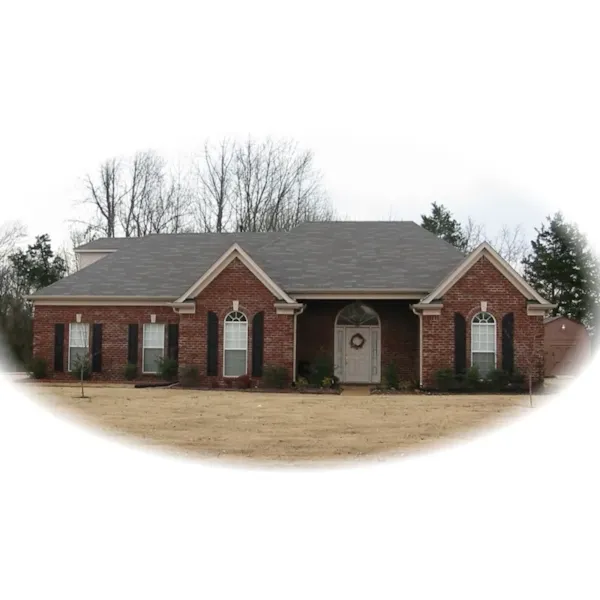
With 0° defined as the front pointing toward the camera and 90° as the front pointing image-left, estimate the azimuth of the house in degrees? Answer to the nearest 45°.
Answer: approximately 0°

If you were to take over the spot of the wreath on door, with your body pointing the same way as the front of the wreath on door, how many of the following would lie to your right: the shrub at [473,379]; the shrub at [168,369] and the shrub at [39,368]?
2

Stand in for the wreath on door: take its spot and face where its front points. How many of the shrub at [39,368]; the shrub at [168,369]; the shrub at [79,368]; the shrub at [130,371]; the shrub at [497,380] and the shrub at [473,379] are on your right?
4

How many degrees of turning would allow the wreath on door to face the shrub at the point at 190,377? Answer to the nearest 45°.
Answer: approximately 45° to its right

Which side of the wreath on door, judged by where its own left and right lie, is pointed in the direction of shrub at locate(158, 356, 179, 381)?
right

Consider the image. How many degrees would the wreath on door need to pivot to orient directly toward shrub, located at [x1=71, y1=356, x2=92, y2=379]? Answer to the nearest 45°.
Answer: approximately 90° to its right

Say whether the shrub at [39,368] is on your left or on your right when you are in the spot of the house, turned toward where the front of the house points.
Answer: on your right

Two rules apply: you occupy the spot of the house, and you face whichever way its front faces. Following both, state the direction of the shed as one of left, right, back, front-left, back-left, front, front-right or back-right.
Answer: back-left

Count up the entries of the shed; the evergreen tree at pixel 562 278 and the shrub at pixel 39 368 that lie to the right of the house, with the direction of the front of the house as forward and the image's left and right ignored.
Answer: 1

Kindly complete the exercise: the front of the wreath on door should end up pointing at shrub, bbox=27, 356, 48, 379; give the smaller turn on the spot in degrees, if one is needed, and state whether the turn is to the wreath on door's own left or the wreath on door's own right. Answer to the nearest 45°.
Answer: approximately 90° to the wreath on door's own right

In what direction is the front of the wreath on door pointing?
toward the camera

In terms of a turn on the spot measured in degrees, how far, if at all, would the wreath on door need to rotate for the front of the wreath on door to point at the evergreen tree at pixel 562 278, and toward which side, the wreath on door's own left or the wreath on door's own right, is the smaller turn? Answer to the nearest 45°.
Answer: approximately 135° to the wreath on door's own left

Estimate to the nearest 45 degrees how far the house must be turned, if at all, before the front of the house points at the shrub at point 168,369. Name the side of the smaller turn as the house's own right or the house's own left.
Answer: approximately 90° to the house's own right

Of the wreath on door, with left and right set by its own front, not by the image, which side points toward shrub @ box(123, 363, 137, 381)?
right

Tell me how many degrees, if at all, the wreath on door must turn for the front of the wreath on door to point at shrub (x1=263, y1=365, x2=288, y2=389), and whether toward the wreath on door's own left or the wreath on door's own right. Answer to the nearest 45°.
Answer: approximately 45° to the wreath on door's own right
